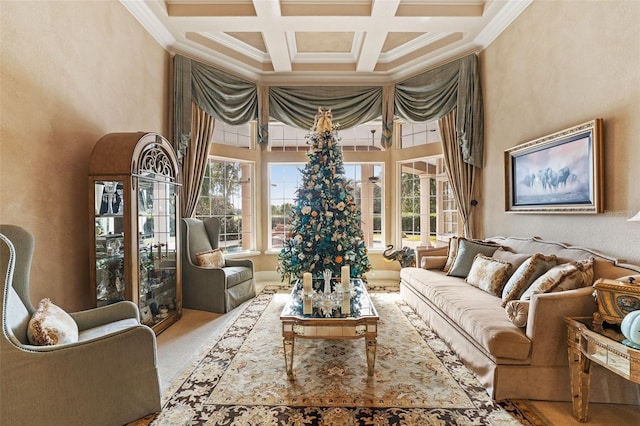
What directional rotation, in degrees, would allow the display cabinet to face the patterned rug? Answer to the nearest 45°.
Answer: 0° — it already faces it

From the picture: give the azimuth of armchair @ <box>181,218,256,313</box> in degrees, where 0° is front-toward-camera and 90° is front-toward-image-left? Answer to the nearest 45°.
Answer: approximately 315°

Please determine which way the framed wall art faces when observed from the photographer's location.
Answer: facing the viewer and to the left of the viewer

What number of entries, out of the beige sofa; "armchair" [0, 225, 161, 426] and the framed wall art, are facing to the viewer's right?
1

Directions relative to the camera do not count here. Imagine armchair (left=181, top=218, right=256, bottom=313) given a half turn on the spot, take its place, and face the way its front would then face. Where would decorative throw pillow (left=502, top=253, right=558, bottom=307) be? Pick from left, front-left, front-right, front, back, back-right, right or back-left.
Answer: back

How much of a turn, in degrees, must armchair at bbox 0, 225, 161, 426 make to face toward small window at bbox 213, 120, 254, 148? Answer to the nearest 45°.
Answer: approximately 45° to its left

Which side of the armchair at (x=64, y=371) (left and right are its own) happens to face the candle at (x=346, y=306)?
front

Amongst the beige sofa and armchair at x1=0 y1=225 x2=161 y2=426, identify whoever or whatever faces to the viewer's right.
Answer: the armchair

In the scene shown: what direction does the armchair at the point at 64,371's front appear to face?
to the viewer's right

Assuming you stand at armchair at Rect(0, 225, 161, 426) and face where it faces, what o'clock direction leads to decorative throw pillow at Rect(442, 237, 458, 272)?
The decorative throw pillow is roughly at 12 o'clock from the armchair.

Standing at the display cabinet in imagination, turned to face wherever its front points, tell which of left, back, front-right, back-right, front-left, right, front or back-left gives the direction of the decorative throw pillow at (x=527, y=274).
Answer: front

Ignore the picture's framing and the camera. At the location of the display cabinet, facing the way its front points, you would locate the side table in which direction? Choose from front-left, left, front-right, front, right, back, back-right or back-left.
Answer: front

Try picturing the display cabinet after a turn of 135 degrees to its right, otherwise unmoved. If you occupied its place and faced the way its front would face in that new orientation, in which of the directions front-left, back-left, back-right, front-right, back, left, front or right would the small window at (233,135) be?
back-right

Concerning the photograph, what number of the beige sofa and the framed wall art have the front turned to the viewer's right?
0

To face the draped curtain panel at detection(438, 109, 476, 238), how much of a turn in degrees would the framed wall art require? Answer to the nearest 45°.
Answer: approximately 90° to its right

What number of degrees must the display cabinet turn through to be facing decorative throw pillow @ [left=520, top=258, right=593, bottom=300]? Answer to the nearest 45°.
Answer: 0° — it already faces it
